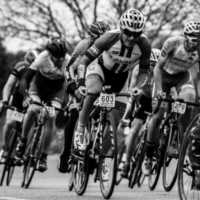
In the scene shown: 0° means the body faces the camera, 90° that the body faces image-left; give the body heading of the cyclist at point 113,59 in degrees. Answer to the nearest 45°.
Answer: approximately 0°

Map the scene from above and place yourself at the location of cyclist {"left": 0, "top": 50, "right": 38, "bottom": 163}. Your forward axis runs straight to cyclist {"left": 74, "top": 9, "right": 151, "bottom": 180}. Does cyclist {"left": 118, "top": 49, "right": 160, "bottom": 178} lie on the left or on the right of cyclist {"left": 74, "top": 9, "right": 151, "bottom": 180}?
left

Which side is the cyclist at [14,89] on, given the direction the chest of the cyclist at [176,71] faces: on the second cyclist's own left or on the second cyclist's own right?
on the second cyclist's own right

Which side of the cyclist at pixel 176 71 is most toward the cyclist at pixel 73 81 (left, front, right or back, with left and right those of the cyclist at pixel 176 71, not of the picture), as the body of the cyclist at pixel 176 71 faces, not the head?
right

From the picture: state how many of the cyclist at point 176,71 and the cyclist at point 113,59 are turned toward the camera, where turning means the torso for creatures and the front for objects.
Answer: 2

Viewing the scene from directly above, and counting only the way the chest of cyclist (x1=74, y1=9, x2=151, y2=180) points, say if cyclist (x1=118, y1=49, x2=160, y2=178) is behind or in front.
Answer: behind
